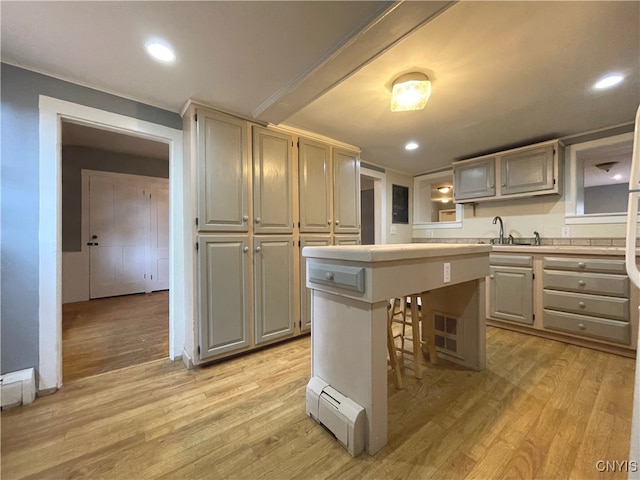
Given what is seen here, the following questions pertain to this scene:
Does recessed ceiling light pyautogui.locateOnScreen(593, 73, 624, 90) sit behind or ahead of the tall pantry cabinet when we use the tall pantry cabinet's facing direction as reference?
ahead

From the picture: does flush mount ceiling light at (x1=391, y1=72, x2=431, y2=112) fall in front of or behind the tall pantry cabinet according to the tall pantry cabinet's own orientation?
in front

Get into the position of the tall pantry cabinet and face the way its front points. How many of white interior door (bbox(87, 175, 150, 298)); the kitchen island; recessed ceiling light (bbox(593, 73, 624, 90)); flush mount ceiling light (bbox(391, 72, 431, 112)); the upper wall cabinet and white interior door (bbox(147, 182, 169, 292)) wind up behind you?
2

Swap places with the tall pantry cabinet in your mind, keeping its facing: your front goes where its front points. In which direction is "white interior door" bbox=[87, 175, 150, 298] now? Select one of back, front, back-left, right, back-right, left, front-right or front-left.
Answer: back

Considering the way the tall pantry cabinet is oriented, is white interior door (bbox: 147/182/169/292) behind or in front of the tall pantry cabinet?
behind

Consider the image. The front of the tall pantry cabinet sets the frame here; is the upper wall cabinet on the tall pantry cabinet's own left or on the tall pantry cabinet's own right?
on the tall pantry cabinet's own left

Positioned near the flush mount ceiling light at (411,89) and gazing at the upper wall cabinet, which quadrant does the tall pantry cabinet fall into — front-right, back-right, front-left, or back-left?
back-left

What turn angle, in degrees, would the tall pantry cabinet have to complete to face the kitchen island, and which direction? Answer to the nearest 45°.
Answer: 0° — it already faces it

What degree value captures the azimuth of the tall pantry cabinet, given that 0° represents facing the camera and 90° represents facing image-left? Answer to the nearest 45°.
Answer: approximately 315°
